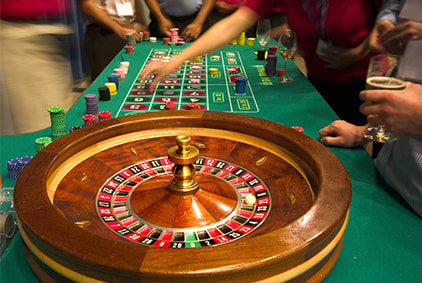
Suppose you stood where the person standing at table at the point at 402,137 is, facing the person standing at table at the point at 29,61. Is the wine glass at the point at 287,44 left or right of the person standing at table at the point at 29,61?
right

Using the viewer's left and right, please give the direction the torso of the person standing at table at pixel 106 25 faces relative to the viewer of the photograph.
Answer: facing the viewer and to the right of the viewer

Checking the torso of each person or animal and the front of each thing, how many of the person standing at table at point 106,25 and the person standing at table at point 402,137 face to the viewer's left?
1

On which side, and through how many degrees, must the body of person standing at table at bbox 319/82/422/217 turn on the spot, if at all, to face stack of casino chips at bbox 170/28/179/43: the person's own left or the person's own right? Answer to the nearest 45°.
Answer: approximately 45° to the person's own right

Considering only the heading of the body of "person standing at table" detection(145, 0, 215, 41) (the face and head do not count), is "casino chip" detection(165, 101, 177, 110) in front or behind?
in front

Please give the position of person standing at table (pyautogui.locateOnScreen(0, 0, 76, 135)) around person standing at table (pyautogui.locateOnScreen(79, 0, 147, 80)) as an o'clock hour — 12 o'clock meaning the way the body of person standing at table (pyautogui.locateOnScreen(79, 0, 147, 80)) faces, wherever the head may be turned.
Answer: person standing at table (pyautogui.locateOnScreen(0, 0, 76, 135)) is roughly at 2 o'clock from person standing at table (pyautogui.locateOnScreen(79, 0, 147, 80)).

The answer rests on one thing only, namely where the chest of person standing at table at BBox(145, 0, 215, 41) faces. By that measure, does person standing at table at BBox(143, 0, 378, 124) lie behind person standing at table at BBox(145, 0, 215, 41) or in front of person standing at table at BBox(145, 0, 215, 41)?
in front

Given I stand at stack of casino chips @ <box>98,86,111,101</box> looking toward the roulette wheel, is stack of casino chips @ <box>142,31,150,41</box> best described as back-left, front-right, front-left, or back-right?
back-left

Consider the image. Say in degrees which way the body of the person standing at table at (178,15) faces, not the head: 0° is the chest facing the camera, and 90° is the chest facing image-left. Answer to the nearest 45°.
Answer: approximately 0°

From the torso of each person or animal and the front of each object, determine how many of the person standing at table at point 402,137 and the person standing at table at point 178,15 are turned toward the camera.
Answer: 1

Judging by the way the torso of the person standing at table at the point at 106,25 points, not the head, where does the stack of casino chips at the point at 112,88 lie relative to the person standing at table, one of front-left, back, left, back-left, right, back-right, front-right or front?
front-right

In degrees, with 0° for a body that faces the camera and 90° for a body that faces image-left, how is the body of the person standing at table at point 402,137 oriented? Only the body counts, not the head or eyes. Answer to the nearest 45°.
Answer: approximately 90°
